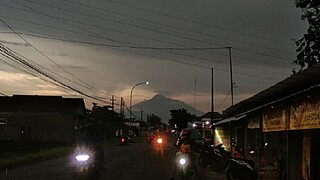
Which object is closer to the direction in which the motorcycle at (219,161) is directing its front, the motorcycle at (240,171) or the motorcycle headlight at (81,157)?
the motorcycle headlight

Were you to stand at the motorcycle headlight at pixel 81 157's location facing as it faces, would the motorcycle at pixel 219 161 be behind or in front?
behind

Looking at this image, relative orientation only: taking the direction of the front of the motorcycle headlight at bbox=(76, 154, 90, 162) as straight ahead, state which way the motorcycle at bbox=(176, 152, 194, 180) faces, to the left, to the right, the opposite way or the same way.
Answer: the same way

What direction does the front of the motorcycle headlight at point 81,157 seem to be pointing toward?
toward the camera

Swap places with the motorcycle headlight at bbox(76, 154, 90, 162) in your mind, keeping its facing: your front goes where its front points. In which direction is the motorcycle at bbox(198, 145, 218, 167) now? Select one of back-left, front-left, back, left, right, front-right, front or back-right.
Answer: back-left

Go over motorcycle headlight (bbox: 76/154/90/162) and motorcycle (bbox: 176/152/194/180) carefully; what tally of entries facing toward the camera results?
2

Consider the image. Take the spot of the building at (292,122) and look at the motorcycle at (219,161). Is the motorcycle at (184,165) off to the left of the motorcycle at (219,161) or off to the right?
left

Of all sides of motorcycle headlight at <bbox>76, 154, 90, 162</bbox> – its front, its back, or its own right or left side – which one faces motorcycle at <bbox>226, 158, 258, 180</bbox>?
left

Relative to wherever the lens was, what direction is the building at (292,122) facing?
facing the viewer and to the left of the viewer

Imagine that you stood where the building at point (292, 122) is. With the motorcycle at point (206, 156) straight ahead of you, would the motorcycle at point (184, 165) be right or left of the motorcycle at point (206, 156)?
left
